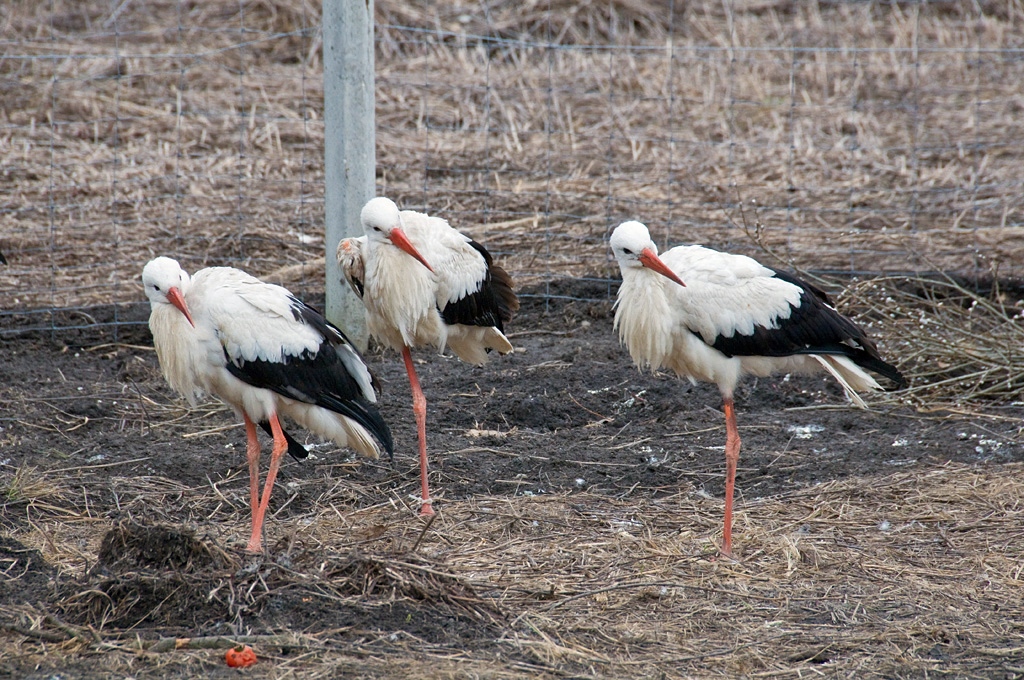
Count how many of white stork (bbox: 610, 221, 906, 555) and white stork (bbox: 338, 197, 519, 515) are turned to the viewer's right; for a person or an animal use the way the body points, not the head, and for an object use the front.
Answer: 0

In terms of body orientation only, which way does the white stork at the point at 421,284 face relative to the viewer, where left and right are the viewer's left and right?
facing the viewer and to the left of the viewer

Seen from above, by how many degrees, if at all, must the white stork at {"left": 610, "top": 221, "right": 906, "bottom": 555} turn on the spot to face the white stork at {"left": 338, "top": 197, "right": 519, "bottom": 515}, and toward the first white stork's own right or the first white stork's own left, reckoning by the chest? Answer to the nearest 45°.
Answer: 0° — it already faces it

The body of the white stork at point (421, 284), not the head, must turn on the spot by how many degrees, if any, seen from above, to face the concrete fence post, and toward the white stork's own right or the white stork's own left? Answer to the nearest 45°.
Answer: approximately 135° to the white stork's own right

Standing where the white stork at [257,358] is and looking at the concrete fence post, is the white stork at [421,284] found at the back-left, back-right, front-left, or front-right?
front-right

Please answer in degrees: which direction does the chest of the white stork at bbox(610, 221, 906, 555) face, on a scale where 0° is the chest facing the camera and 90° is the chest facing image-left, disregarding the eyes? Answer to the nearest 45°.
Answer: approximately 90°

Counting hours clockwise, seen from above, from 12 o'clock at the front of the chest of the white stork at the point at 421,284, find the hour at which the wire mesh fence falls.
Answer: The wire mesh fence is roughly at 5 o'clock from the white stork.

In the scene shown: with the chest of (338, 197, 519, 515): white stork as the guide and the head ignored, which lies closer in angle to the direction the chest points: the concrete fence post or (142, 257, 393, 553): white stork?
the white stork

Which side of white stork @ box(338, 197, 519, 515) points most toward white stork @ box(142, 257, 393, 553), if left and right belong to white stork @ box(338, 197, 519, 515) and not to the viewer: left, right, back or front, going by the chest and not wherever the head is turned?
front

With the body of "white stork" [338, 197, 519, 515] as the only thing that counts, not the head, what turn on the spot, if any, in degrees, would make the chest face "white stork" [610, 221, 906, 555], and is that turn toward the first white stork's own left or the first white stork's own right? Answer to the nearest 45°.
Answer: approximately 90° to the first white stork's own left

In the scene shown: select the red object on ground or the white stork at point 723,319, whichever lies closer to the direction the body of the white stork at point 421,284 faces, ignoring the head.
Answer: the red object on ground
